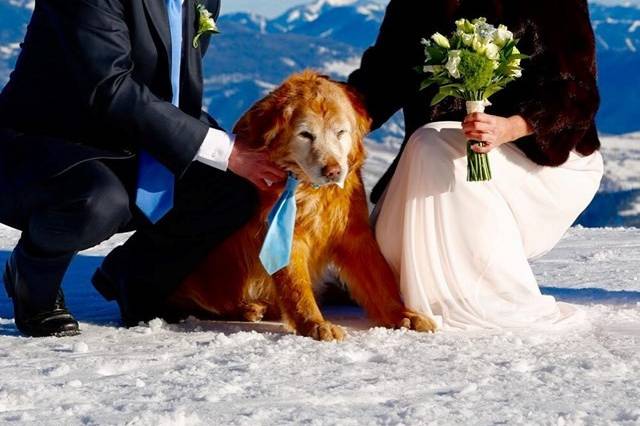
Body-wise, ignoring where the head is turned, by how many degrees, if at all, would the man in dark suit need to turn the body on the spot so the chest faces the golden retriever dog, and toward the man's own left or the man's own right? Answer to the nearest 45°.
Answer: approximately 45° to the man's own left

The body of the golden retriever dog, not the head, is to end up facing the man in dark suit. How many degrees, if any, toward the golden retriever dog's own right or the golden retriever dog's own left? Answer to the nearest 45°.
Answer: approximately 135° to the golden retriever dog's own right

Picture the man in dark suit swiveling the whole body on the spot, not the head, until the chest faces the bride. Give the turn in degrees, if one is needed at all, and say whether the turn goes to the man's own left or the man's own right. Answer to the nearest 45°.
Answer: approximately 45° to the man's own left

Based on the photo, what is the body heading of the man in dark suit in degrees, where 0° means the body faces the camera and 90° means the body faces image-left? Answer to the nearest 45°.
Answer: approximately 315°

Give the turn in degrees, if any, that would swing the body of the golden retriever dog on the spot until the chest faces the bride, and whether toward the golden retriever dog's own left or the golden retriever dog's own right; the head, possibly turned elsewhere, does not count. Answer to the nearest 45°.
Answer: approximately 45° to the golden retriever dog's own left

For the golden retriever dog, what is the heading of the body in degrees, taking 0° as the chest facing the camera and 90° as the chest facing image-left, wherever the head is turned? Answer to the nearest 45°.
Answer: approximately 315°

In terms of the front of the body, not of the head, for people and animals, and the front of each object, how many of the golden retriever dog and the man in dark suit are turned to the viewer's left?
0
